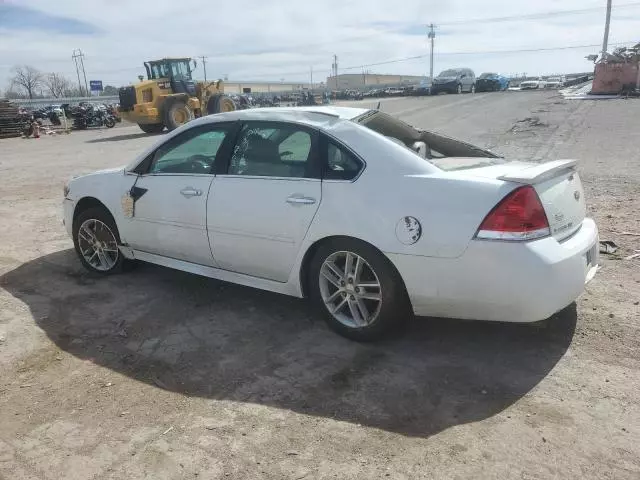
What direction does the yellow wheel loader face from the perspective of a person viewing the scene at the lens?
facing away from the viewer and to the right of the viewer

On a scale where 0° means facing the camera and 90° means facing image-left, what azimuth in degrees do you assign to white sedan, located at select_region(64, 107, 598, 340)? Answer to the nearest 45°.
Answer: approximately 135°

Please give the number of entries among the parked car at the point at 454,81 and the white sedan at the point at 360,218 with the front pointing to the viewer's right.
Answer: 0

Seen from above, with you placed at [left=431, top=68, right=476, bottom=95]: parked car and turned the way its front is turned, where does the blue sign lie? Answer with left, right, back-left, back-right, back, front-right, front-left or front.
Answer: front-right

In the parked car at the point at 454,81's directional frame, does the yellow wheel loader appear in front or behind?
in front

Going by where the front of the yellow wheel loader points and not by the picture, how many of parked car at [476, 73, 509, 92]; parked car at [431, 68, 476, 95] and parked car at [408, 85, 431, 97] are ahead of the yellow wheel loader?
3

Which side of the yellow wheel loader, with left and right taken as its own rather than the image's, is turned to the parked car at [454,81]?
front

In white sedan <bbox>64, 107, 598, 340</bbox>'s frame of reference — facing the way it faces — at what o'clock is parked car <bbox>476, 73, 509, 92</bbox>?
The parked car is roughly at 2 o'clock from the white sedan.

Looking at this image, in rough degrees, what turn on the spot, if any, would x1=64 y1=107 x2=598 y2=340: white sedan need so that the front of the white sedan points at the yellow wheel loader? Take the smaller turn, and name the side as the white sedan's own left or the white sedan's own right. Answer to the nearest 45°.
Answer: approximately 45° to the white sedan's own right

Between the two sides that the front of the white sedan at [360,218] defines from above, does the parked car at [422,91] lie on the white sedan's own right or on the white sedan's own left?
on the white sedan's own right

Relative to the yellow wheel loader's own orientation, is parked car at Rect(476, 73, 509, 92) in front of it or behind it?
in front

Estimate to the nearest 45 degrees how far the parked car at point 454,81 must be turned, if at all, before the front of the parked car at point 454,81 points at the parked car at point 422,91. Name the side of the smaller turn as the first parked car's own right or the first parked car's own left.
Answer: approximately 90° to the first parked car's own right

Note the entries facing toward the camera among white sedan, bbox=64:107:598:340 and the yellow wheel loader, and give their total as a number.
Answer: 0

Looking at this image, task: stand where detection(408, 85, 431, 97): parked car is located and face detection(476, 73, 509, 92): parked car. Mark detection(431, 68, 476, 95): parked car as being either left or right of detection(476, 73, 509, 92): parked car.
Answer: right

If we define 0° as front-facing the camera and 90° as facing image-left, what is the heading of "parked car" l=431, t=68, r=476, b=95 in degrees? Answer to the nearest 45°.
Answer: approximately 45°

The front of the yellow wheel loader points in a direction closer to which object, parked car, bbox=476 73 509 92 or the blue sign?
the parked car

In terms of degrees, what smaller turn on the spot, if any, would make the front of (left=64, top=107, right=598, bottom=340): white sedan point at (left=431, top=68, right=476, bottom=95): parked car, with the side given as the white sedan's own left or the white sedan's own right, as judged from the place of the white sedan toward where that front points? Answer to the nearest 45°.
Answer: approximately 45° to the white sedan's own right
